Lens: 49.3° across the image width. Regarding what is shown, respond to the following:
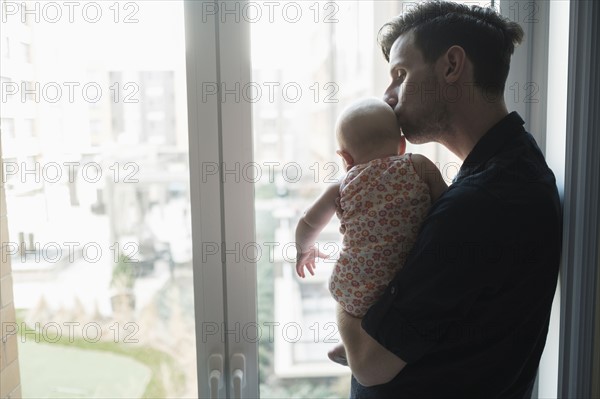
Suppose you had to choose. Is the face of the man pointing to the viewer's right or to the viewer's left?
to the viewer's left

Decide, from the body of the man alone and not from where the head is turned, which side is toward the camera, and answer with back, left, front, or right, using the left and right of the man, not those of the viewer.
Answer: left

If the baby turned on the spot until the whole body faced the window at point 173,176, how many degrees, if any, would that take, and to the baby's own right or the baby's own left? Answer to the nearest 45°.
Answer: approximately 45° to the baby's own left

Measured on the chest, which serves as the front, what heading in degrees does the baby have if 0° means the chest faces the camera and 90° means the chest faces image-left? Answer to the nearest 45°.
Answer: approximately 180°

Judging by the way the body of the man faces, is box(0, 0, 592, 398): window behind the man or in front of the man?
in front
